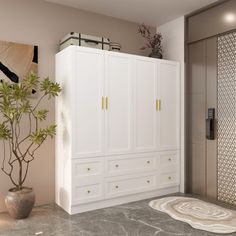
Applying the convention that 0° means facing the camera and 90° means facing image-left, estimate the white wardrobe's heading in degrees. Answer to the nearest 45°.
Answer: approximately 315°

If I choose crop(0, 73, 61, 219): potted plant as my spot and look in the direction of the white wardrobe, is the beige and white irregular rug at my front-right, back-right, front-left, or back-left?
front-right

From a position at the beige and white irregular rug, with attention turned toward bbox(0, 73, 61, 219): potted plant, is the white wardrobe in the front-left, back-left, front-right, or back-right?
front-right

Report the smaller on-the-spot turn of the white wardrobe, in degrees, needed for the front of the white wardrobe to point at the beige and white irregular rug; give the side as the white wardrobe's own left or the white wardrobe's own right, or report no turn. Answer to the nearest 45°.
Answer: approximately 45° to the white wardrobe's own left

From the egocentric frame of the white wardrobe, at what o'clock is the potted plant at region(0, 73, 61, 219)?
The potted plant is roughly at 4 o'clock from the white wardrobe.

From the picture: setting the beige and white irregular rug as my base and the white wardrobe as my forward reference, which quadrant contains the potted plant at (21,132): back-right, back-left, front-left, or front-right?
front-left
